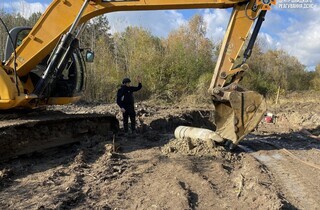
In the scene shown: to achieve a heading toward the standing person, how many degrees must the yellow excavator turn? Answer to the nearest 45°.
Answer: approximately 45° to its left

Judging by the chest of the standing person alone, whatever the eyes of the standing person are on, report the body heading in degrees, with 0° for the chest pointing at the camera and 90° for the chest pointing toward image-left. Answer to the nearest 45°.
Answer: approximately 315°

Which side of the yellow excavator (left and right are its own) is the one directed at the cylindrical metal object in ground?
front

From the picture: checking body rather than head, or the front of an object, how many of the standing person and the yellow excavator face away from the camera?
0

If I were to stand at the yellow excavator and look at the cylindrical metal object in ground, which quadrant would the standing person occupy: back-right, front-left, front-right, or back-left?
front-left

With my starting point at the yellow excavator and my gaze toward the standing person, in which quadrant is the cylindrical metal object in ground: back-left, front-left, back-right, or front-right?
front-right

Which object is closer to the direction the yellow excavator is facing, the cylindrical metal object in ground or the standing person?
the cylindrical metal object in ground

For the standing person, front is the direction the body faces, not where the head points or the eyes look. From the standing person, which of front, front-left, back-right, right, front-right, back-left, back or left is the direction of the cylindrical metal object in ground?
front

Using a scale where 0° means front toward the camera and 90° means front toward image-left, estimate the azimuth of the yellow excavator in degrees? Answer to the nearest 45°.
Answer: approximately 270°
